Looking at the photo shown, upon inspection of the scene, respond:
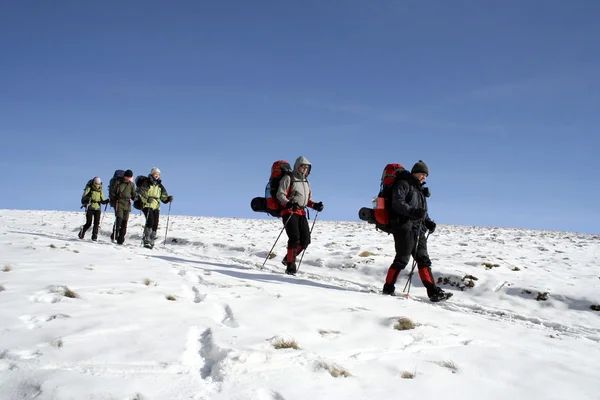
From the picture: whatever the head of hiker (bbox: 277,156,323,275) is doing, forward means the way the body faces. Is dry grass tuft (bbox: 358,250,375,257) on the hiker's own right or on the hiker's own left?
on the hiker's own left

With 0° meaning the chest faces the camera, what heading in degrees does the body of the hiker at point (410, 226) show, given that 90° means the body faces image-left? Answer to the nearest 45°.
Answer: approximately 315°

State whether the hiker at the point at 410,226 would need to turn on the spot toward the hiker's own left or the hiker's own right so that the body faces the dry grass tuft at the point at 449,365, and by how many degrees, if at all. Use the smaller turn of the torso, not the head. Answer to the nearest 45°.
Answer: approximately 45° to the hiker's own right

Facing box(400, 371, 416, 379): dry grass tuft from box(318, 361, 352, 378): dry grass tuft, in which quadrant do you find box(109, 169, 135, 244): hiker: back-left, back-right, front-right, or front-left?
back-left

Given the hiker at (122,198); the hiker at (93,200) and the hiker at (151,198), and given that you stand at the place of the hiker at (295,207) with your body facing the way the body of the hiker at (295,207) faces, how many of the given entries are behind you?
3

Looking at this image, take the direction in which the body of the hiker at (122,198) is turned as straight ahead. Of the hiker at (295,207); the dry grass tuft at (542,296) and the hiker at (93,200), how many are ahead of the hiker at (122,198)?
2

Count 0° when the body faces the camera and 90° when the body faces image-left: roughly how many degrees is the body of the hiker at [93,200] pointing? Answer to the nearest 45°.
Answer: approximately 315°

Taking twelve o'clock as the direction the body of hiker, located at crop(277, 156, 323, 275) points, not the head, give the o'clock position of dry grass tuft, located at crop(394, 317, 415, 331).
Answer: The dry grass tuft is roughly at 1 o'clock from the hiker.
